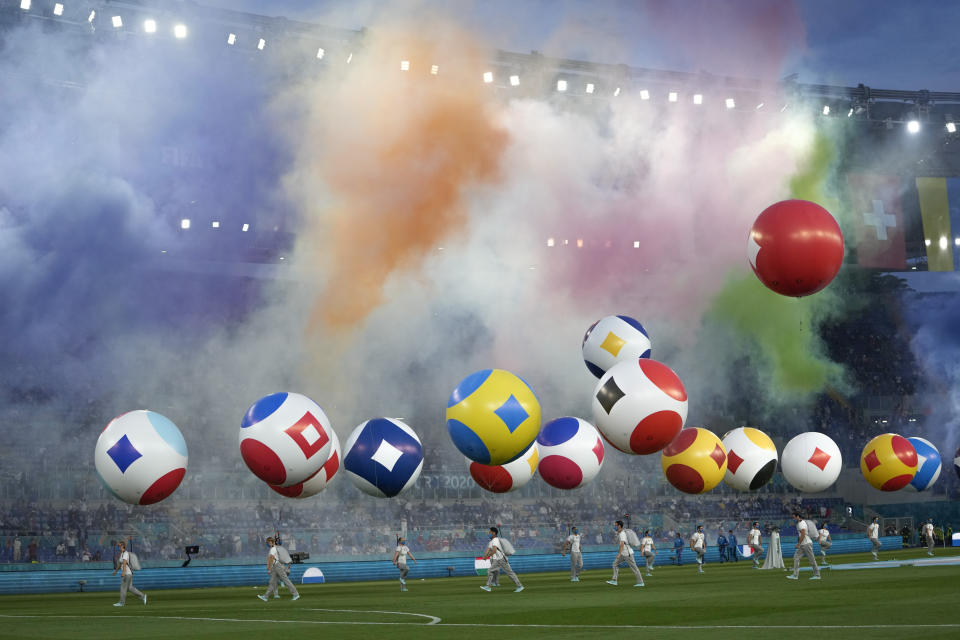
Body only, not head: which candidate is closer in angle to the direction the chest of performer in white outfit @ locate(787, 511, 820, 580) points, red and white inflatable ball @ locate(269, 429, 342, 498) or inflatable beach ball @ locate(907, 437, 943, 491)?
the red and white inflatable ball

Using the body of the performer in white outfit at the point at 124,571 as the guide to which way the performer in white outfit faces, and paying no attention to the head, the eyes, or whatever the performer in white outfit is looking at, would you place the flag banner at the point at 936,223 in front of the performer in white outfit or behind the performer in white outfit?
behind

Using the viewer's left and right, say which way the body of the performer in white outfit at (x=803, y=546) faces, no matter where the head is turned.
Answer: facing to the left of the viewer
